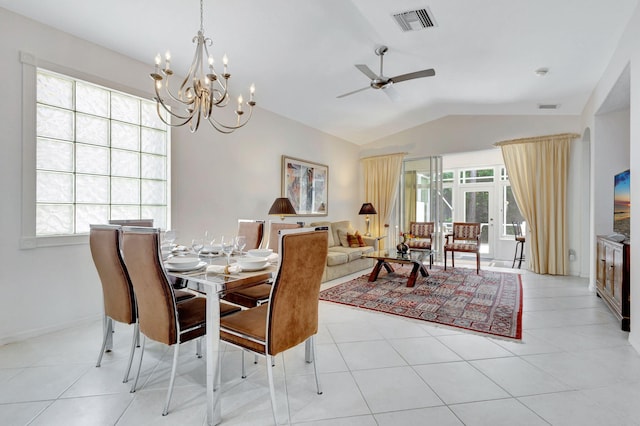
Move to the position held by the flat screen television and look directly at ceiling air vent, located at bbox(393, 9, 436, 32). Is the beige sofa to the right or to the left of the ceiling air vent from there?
right

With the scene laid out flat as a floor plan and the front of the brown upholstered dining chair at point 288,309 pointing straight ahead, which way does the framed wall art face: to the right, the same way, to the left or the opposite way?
the opposite way

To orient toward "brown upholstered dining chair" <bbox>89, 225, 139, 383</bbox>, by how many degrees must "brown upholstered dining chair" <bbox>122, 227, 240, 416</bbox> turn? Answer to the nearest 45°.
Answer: approximately 90° to its left

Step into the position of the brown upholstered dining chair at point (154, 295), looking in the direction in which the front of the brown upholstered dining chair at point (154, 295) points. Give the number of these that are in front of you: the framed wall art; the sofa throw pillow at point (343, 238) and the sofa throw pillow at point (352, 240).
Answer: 3

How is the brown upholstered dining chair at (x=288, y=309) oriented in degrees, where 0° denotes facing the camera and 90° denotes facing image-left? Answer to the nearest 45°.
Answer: approximately 135°

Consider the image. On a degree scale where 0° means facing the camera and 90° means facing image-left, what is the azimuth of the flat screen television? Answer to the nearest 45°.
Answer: approximately 90°

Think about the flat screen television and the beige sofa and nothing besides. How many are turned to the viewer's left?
1

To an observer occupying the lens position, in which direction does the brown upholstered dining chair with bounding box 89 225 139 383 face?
facing away from the viewer and to the right of the viewer

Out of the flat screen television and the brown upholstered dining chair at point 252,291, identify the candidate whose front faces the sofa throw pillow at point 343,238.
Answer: the flat screen television
